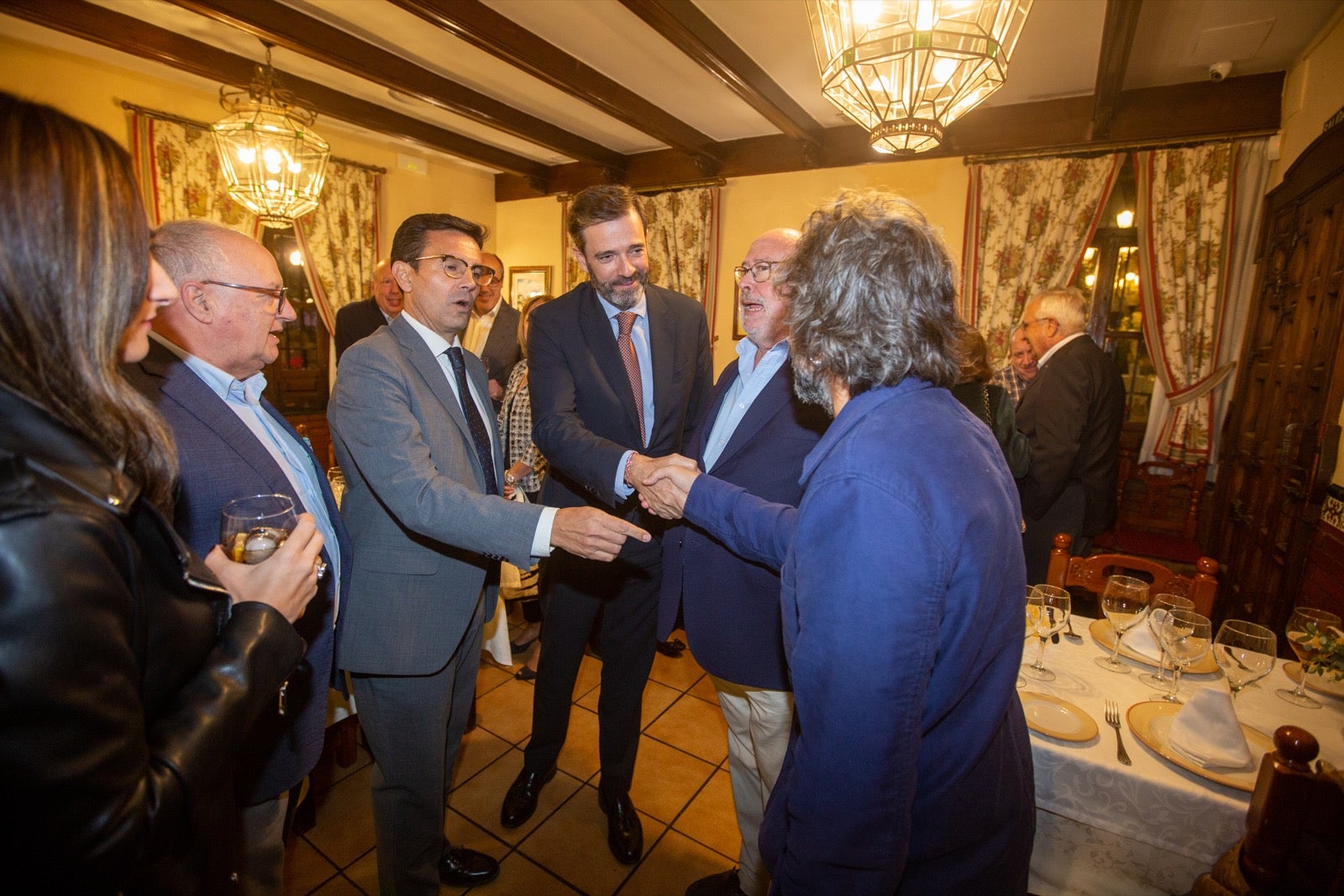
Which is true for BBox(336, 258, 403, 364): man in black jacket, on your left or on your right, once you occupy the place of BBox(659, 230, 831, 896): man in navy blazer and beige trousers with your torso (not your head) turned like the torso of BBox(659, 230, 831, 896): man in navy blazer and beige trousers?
on your right

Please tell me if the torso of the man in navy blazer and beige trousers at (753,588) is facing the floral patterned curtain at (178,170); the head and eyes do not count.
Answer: no

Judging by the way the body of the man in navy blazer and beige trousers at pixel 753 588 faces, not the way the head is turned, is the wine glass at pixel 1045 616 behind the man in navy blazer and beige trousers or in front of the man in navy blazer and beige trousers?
behind

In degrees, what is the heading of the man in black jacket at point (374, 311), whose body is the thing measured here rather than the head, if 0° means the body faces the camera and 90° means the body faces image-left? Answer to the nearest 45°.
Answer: approximately 315°

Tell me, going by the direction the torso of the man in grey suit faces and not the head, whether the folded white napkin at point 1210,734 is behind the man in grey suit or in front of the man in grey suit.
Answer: in front

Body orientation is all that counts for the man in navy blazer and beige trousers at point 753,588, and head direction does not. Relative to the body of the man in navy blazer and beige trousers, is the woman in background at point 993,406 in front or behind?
behind

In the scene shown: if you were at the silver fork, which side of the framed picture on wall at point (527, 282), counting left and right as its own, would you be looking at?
front

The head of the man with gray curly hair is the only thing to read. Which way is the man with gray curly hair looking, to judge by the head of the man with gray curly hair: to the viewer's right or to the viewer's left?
to the viewer's left

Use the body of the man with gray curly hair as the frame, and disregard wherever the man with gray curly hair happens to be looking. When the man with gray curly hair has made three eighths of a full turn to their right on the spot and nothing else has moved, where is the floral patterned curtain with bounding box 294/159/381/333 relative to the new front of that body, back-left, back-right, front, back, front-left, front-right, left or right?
back-left

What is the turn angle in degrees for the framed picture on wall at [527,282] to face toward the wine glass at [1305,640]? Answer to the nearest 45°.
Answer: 0° — it already faces it

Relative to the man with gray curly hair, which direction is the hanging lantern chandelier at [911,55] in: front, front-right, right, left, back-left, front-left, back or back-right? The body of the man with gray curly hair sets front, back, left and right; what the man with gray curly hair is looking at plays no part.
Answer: front-right

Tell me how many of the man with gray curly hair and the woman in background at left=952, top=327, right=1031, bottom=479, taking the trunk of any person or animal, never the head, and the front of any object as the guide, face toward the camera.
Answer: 0

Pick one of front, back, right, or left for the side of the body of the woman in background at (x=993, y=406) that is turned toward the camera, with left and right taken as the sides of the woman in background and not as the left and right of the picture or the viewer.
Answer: back

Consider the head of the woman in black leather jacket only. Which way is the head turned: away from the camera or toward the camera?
away from the camera

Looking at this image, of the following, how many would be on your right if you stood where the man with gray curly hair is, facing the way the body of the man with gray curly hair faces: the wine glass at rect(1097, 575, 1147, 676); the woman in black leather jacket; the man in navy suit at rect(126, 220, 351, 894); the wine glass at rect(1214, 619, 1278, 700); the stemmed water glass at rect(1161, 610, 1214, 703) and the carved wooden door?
4

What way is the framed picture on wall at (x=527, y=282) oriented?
toward the camera

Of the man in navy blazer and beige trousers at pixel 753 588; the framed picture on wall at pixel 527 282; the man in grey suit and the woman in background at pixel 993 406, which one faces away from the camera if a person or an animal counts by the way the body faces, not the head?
the woman in background
